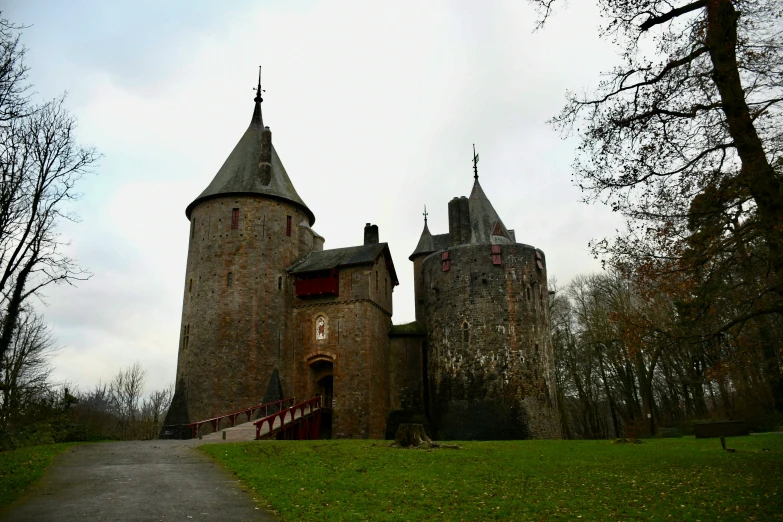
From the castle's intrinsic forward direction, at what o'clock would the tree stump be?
The tree stump is roughly at 10 o'clock from the castle.

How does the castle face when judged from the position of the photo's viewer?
facing the viewer and to the left of the viewer
